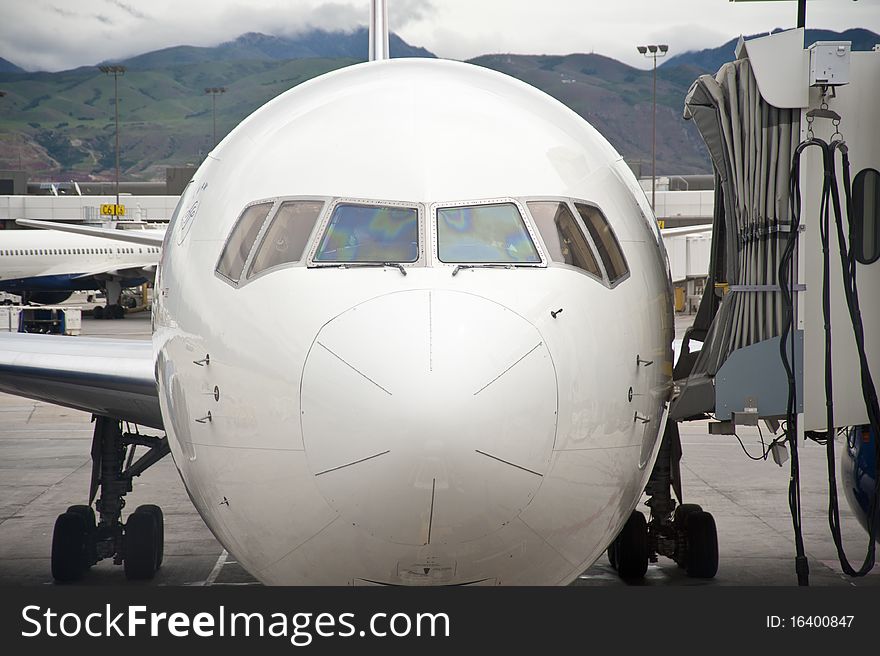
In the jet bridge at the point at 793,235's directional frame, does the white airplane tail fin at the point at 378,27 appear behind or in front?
in front

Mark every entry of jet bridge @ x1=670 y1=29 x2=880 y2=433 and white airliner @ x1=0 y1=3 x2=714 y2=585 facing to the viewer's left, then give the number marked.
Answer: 1

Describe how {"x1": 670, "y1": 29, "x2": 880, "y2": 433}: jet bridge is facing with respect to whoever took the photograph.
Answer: facing to the left of the viewer

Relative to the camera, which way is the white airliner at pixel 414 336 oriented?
toward the camera

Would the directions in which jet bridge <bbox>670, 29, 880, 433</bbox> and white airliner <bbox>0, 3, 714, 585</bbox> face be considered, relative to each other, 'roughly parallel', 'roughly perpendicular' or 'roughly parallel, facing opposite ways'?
roughly perpendicular

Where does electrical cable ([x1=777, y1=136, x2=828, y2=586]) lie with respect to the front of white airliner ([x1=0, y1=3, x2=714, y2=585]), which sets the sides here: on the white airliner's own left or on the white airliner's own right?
on the white airliner's own left
